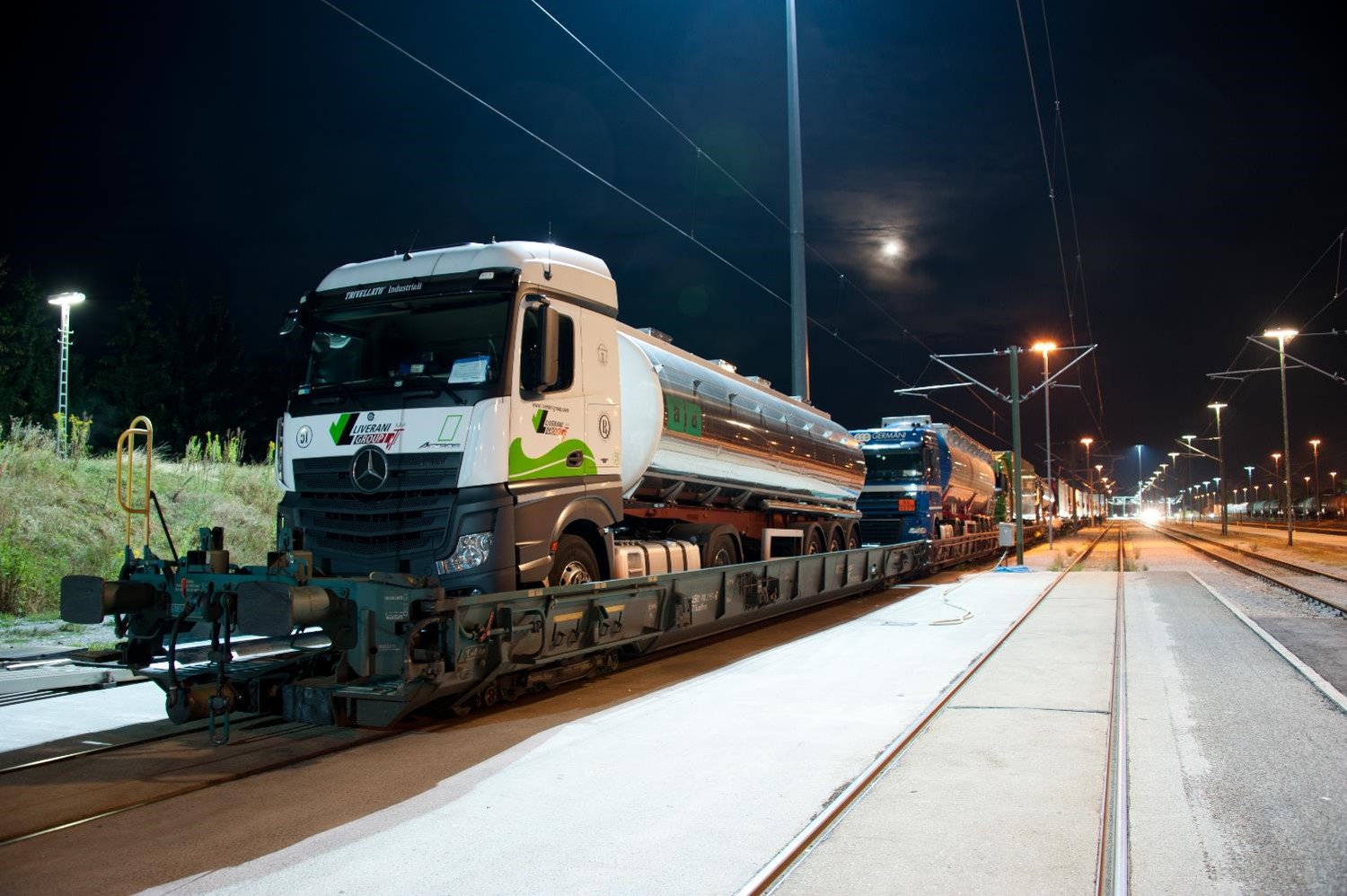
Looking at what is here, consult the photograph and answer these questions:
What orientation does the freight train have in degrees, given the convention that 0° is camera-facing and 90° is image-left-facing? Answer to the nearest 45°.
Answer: approximately 45°

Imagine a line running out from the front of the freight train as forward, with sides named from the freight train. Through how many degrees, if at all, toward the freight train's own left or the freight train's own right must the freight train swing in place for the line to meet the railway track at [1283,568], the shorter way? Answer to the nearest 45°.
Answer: approximately 180°

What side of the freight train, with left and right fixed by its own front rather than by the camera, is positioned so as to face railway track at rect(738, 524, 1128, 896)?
left

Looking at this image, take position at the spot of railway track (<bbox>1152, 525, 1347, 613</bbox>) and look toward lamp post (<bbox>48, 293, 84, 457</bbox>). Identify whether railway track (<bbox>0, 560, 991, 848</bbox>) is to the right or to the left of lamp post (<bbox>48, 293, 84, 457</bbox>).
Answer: left

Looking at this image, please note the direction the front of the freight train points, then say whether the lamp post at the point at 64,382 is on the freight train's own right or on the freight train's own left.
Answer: on the freight train's own right
